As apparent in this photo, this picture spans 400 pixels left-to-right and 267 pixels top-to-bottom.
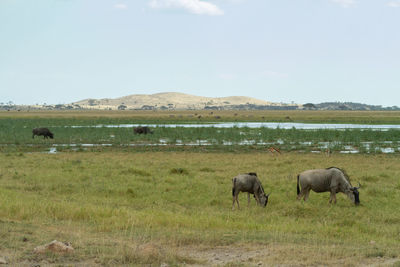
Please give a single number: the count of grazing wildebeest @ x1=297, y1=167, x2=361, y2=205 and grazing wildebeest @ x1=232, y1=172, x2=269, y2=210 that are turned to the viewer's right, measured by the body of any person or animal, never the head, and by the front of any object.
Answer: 2

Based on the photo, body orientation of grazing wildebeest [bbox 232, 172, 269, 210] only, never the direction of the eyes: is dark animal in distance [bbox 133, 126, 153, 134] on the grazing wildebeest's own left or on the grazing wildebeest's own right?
on the grazing wildebeest's own left

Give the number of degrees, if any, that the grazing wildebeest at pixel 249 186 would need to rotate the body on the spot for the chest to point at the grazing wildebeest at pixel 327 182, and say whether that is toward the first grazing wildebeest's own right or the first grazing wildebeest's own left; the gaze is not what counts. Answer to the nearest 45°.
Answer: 0° — it already faces it

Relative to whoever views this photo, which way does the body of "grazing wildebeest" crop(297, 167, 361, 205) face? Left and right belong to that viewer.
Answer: facing to the right of the viewer

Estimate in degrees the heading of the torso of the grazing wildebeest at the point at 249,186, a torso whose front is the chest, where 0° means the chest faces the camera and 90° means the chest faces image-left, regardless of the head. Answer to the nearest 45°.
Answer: approximately 270°

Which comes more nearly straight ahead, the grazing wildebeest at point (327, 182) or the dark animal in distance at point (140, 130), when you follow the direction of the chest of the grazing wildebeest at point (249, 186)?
the grazing wildebeest

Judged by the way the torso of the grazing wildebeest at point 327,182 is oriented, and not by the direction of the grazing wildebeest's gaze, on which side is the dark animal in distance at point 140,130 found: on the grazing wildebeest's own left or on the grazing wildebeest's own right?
on the grazing wildebeest's own left
